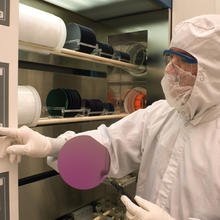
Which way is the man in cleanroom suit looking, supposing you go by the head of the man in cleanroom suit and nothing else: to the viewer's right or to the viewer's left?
to the viewer's left

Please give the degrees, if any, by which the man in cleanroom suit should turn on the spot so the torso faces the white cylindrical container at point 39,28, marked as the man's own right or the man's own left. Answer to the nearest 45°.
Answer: approximately 45° to the man's own right

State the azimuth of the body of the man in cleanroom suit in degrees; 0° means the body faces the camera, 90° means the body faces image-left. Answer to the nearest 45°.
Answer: approximately 45°
